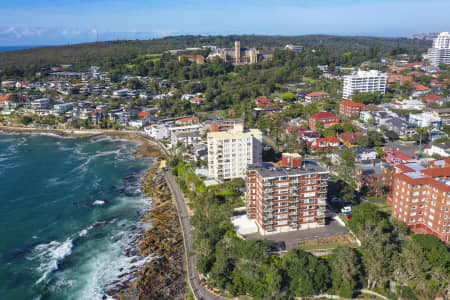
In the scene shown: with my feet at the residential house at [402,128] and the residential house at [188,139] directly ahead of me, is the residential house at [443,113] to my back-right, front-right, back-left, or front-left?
back-right

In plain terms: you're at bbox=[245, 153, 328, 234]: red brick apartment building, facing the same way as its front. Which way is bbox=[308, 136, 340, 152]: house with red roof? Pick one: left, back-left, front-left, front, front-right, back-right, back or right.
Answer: back

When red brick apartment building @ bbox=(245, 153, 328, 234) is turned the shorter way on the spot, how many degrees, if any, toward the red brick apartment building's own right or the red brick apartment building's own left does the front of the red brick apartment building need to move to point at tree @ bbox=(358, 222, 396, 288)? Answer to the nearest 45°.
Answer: approximately 45° to the red brick apartment building's own left

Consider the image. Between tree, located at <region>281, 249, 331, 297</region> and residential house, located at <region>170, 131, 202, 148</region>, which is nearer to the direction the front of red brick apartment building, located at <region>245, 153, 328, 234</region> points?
the tree

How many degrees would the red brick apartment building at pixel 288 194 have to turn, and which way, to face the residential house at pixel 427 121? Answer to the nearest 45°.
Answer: approximately 135° to its left

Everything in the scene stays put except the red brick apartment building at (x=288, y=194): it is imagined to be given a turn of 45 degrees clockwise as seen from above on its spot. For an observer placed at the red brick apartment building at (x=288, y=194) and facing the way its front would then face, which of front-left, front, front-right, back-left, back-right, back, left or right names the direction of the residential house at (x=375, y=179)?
back

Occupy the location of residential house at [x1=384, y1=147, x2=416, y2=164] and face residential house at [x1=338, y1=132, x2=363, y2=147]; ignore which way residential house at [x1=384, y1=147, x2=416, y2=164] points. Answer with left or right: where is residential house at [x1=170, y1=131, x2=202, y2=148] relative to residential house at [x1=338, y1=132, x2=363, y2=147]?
left

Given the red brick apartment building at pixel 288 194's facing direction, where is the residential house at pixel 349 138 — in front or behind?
behind

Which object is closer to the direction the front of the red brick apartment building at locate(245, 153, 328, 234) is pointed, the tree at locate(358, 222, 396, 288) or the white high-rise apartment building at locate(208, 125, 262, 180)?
the tree

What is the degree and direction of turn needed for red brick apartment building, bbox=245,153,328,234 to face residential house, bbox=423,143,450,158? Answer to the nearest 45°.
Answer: approximately 135° to its left

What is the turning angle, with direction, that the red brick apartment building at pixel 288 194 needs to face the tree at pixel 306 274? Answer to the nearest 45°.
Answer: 0° — it already faces it

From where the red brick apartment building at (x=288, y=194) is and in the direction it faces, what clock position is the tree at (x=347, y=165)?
The tree is roughly at 7 o'clock from the red brick apartment building.

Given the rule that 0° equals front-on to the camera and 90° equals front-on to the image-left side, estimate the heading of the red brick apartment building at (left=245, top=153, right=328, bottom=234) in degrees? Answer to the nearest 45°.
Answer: approximately 0°

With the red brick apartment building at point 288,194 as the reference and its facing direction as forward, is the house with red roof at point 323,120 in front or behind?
behind

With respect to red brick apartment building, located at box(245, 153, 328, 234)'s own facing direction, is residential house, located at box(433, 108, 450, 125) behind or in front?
behind
